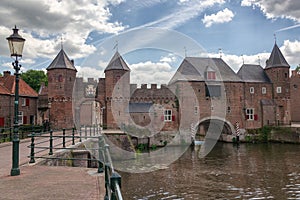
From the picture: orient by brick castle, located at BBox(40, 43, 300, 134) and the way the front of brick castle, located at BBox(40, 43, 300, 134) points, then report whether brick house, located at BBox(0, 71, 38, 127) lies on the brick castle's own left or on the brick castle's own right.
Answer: on the brick castle's own right

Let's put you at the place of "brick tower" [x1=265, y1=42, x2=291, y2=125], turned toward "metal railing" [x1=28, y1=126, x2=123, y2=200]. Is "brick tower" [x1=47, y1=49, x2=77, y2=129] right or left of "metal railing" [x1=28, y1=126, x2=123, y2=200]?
right

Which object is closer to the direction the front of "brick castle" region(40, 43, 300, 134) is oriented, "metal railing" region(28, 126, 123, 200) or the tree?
the metal railing

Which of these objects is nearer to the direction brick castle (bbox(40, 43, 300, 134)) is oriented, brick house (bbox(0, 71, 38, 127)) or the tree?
the brick house

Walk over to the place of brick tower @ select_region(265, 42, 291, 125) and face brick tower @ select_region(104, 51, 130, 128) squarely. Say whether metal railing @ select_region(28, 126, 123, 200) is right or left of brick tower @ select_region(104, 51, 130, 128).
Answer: left

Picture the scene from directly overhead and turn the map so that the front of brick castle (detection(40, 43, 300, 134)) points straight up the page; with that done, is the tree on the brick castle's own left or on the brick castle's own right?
on the brick castle's own right

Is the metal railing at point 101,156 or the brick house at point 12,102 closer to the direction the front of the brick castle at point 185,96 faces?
the metal railing

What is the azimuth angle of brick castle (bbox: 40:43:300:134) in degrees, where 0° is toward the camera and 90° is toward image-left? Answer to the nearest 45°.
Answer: approximately 0°

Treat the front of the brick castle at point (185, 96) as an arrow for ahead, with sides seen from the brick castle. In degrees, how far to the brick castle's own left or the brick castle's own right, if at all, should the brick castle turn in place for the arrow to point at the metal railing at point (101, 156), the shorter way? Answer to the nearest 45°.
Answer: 0° — it already faces it
